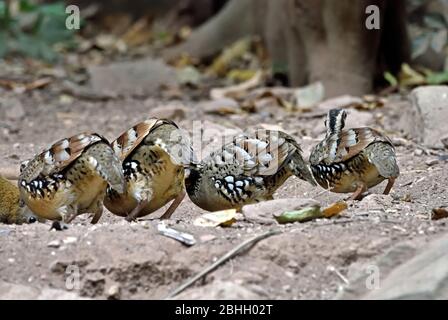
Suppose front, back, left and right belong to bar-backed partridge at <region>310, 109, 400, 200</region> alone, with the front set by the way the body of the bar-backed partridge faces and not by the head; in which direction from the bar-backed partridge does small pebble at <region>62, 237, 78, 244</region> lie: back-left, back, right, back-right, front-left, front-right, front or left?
front-left
